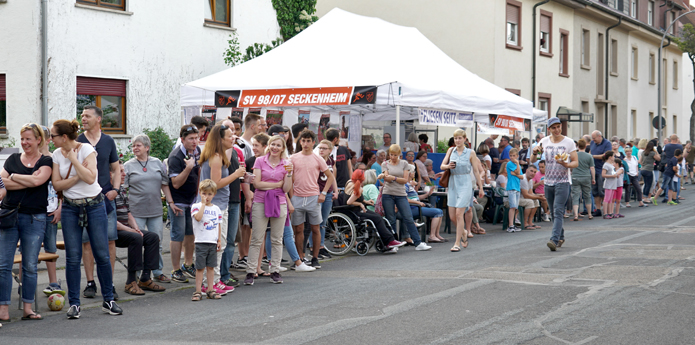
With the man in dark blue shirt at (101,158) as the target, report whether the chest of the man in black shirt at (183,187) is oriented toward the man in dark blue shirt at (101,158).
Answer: no

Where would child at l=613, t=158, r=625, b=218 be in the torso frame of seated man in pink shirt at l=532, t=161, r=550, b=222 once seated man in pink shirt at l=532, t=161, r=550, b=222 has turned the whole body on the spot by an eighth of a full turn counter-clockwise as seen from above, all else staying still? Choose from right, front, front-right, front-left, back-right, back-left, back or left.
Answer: front-left

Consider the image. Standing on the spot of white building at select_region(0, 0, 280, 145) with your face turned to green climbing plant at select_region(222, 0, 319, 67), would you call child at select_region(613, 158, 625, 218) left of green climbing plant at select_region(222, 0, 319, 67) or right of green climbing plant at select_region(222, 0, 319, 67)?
right

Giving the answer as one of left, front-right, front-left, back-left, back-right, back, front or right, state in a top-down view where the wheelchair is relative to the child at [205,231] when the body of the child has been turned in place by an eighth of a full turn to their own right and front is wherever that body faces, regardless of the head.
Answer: back

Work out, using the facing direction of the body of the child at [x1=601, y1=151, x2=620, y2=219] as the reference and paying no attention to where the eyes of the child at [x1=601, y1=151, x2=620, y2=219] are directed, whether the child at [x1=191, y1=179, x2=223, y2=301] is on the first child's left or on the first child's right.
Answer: on the first child's right

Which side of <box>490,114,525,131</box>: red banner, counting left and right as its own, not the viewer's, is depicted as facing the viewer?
front

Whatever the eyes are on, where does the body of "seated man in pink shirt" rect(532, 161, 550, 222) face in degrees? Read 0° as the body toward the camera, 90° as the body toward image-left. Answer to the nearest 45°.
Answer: approximately 315°

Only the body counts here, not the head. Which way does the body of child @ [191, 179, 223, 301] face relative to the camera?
toward the camera

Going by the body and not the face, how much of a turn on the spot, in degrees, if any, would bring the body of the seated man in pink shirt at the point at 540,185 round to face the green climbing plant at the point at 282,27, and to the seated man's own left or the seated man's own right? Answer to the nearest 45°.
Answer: approximately 180°

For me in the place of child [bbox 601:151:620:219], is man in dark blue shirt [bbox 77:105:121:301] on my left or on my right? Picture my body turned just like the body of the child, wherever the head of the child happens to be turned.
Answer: on my right

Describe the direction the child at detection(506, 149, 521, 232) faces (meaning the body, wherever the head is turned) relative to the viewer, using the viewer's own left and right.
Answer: facing the viewer and to the right of the viewer

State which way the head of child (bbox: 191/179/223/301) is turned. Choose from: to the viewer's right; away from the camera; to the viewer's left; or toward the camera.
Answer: toward the camera

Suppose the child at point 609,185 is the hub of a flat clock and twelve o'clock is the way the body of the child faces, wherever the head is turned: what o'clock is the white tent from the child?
The white tent is roughly at 3 o'clock from the child.

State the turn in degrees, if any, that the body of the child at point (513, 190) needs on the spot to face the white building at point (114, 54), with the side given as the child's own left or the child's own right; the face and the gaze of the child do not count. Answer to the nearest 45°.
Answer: approximately 135° to the child's own right

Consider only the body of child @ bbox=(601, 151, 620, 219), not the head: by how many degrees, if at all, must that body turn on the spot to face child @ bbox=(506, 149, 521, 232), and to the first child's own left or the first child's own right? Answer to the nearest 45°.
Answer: approximately 90° to the first child's own right

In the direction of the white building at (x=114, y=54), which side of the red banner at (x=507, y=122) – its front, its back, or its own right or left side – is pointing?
right

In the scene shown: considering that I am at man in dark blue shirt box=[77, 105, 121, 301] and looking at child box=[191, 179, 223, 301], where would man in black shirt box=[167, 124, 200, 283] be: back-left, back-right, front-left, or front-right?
front-left

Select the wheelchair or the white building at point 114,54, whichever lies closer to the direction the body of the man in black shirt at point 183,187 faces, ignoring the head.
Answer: the wheelchair

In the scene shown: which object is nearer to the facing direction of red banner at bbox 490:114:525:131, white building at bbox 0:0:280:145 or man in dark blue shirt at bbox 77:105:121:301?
the man in dark blue shirt

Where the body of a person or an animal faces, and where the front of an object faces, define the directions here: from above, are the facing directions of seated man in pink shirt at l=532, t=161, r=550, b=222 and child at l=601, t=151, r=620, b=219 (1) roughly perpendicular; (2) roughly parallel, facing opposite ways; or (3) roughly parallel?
roughly parallel
